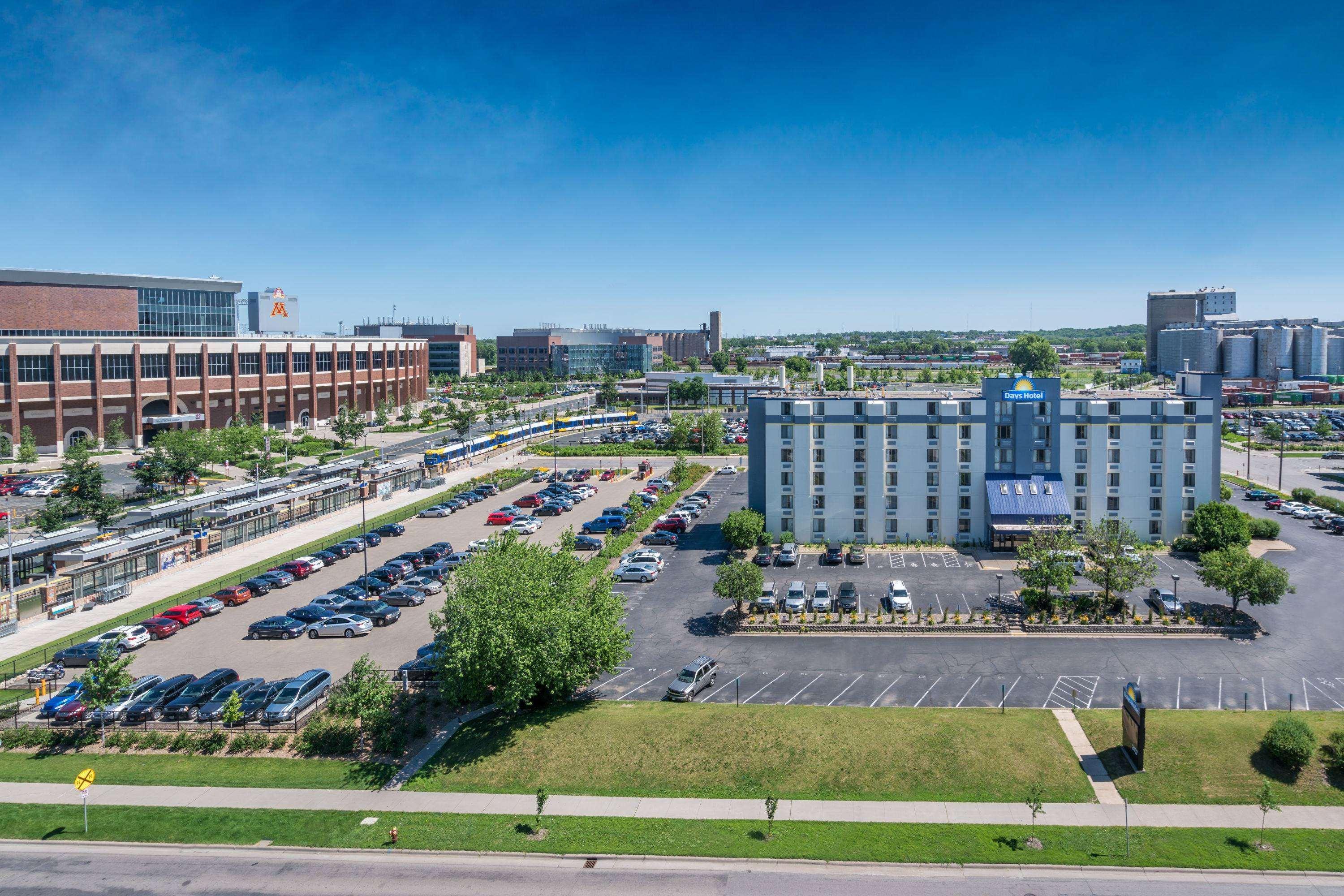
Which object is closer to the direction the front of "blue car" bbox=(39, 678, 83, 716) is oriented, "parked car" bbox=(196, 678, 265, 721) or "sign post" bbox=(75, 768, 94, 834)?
the sign post

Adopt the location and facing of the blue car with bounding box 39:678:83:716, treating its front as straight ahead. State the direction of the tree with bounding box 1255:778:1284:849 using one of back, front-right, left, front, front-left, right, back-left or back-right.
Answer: left

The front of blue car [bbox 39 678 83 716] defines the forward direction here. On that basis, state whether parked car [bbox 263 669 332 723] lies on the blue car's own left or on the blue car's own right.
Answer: on the blue car's own left

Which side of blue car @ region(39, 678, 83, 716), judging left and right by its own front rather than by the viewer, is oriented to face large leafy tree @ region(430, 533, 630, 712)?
left

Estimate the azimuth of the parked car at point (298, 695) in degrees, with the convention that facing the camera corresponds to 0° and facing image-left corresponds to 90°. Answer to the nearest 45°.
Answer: approximately 45°

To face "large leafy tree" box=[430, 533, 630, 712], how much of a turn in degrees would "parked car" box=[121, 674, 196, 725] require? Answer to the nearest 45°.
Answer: approximately 90° to its left

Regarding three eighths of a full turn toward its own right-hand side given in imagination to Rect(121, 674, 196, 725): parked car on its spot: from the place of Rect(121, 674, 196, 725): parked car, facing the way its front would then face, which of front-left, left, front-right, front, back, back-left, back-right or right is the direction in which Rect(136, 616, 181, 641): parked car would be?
front

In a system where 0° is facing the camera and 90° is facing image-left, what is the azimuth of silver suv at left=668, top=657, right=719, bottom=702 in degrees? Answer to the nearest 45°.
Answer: approximately 45°

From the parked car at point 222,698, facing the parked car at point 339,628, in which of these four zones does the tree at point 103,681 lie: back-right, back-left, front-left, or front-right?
back-left

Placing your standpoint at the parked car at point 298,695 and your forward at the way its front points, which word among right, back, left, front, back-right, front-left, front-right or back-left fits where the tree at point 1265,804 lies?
left

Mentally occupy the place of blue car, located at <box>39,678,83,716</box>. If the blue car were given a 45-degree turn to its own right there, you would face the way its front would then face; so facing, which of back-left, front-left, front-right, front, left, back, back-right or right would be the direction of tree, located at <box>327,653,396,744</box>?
back-left
